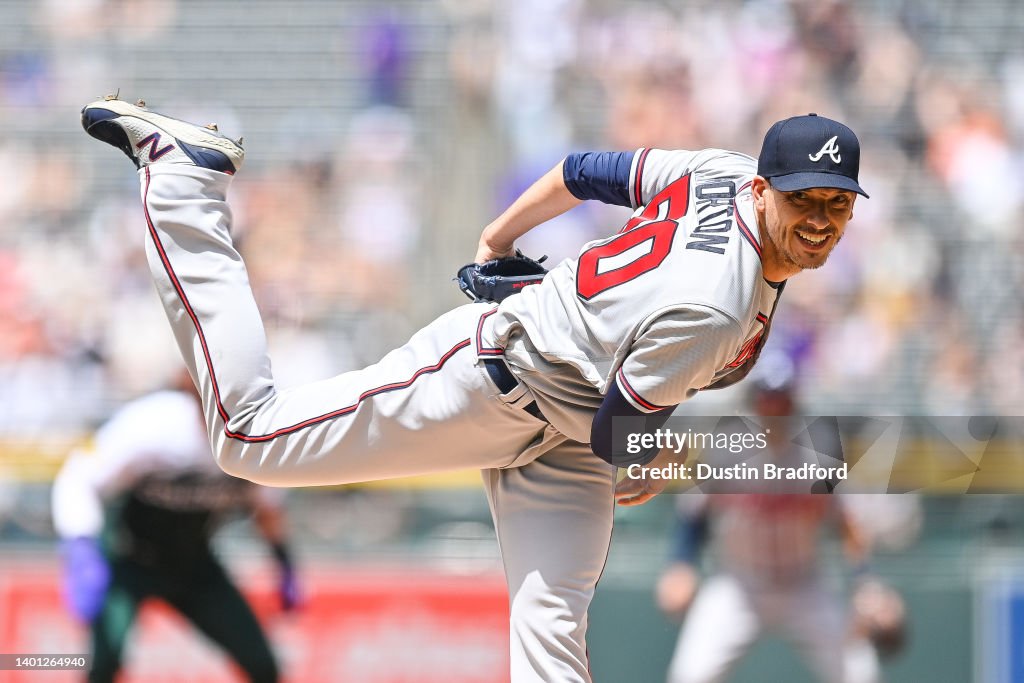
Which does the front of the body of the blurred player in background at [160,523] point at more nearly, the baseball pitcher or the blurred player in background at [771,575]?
the baseball pitcher

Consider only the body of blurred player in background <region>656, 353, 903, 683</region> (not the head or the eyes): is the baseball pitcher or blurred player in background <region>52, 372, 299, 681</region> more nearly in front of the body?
the baseball pitcher

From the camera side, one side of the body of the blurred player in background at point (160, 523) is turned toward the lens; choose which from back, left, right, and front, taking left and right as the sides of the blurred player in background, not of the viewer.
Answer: front

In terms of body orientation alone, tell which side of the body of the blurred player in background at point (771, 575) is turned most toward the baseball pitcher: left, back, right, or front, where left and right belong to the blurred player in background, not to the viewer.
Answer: front

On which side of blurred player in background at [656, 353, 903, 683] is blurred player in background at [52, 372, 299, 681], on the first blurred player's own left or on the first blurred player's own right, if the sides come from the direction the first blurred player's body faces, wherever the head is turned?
on the first blurred player's own right

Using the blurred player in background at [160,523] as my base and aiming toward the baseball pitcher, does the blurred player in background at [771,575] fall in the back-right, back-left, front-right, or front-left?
front-left

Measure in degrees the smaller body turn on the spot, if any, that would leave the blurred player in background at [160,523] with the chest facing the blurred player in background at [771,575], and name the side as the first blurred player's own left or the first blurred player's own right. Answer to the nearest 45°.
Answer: approximately 90° to the first blurred player's own left

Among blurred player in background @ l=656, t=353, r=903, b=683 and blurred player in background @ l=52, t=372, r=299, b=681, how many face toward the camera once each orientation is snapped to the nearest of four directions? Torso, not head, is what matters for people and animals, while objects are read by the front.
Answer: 2

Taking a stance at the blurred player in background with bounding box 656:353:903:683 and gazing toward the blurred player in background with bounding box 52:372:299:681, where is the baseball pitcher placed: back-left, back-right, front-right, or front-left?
front-left

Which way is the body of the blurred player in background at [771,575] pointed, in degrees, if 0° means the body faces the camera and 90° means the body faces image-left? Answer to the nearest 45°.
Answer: approximately 0°

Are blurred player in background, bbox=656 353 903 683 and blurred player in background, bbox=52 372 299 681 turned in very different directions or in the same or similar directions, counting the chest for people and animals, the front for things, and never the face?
same or similar directions
